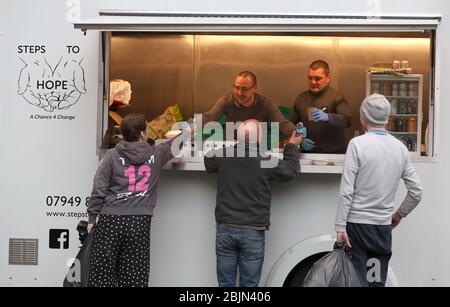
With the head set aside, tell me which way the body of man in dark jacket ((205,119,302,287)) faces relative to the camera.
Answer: away from the camera

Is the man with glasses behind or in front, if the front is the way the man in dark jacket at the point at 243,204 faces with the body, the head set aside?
in front

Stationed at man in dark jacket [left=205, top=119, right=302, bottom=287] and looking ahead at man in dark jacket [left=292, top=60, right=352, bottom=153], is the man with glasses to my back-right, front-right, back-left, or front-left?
front-left

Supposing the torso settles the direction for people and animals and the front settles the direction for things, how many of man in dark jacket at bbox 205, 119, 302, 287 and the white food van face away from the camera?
1

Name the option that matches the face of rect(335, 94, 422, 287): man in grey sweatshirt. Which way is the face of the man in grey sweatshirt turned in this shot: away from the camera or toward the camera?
away from the camera

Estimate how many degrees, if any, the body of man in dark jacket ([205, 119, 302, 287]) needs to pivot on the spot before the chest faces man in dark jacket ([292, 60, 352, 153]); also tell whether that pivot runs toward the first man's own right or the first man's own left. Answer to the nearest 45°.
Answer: approximately 45° to the first man's own right
